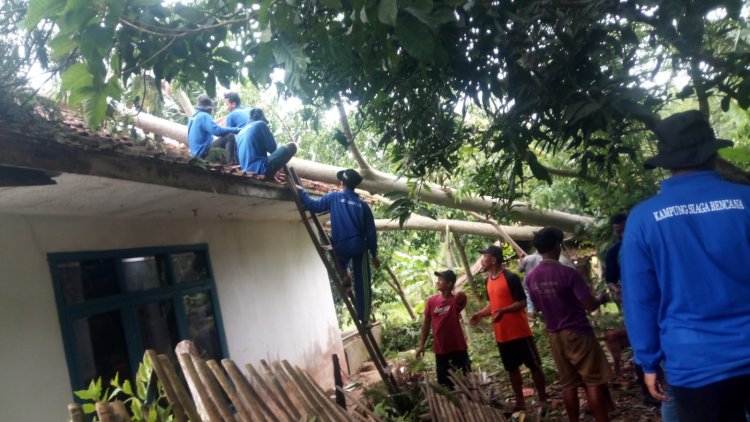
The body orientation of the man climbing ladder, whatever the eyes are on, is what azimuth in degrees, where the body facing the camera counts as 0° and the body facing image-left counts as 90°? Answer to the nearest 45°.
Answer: approximately 135°

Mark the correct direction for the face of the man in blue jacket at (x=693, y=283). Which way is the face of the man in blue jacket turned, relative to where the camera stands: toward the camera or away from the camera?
away from the camera

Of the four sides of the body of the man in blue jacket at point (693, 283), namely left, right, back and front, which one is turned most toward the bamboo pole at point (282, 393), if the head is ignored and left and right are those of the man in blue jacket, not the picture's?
left

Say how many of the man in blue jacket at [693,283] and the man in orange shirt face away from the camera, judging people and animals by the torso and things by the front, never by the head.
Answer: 1

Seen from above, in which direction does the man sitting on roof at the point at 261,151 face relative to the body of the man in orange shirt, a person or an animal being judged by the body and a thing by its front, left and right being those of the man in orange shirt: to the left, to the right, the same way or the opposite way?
the opposite way

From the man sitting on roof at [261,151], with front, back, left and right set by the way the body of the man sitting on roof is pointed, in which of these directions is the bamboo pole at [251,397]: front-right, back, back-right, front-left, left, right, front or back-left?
back-right

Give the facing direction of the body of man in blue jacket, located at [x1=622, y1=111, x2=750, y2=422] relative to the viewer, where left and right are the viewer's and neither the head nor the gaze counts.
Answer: facing away from the viewer

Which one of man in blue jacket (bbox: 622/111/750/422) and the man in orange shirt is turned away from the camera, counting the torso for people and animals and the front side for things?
the man in blue jacket

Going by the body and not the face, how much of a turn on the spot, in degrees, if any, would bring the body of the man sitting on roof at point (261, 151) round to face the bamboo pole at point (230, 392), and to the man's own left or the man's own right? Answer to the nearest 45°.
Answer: approximately 135° to the man's own right

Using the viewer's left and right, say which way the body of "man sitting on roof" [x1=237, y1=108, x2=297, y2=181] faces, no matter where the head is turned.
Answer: facing away from the viewer and to the right of the viewer
